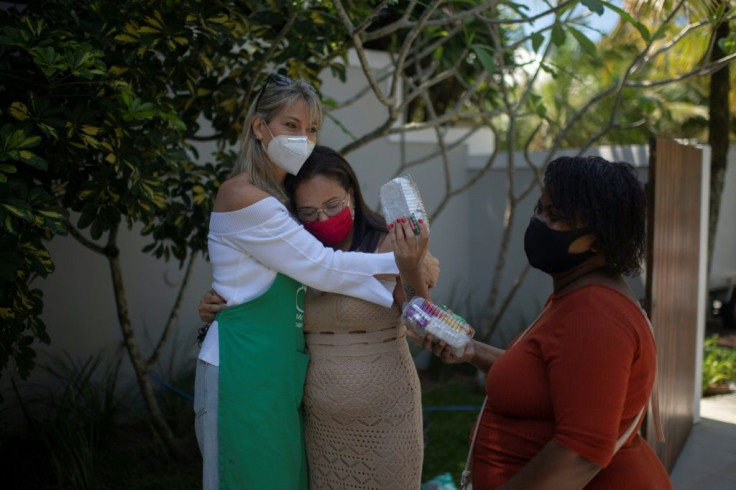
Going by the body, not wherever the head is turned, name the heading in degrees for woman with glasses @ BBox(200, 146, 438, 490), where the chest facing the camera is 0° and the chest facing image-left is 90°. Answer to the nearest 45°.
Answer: approximately 45°

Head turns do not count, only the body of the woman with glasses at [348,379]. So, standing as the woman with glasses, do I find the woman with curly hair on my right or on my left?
on my left

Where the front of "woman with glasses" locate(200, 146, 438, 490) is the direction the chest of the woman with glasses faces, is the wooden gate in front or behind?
behind

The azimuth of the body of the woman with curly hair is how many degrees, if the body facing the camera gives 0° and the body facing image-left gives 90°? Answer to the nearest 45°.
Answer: approximately 90°

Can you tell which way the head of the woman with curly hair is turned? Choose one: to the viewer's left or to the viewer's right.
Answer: to the viewer's left

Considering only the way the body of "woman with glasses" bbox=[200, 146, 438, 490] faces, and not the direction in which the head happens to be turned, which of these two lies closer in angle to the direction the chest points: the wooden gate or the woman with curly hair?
the woman with curly hair

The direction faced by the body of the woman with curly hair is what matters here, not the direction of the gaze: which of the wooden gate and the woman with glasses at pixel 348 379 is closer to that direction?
the woman with glasses

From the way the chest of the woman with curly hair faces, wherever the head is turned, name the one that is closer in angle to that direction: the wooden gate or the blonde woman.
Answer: the blonde woman
